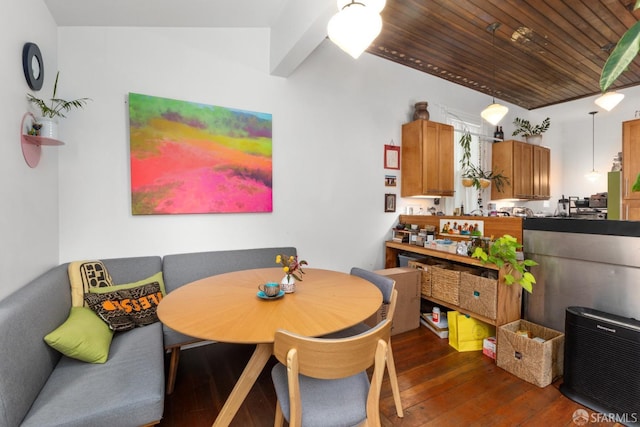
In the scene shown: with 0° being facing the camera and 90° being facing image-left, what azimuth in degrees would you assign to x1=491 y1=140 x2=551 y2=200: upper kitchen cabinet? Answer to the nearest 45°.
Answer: approximately 315°

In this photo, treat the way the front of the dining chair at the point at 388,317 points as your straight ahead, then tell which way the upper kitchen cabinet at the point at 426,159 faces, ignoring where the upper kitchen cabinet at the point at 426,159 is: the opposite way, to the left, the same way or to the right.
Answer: to the left

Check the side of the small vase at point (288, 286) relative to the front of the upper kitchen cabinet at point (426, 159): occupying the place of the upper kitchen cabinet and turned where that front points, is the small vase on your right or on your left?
on your right

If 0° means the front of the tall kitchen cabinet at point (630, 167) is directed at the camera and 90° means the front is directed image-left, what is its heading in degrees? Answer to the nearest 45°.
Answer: approximately 45°

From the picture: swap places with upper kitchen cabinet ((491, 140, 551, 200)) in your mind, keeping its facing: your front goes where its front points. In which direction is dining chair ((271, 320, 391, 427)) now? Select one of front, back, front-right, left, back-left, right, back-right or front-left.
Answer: front-right

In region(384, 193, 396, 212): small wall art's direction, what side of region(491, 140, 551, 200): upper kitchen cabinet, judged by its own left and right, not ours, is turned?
right

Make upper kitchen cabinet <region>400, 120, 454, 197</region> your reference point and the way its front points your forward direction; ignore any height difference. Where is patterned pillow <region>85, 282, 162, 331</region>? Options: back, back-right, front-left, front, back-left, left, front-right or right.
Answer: right

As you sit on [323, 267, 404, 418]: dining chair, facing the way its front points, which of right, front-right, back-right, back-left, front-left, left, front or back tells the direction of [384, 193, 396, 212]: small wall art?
back-right

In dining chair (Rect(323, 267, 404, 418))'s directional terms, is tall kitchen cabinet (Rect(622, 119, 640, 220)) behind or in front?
behind

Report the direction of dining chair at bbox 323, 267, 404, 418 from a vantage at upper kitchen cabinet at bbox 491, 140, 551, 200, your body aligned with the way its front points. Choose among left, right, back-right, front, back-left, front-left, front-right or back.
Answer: front-right

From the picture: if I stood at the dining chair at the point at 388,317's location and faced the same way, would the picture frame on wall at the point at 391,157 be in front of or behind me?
behind
